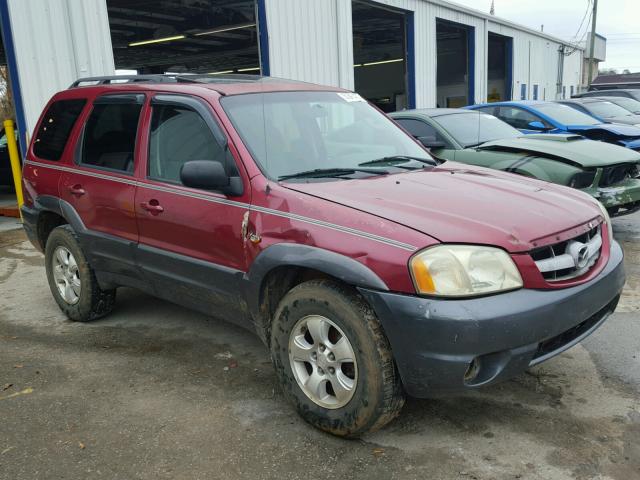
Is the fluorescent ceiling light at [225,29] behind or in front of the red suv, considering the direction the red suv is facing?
behind

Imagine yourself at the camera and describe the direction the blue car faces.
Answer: facing the viewer and to the right of the viewer

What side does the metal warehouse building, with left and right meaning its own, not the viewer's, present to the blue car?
front

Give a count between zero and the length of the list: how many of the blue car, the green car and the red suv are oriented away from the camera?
0

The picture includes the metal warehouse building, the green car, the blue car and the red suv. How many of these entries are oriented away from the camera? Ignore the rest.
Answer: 0

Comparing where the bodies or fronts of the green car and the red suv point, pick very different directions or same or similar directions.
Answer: same or similar directions

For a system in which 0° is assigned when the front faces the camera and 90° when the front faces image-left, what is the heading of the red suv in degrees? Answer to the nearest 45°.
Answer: approximately 315°

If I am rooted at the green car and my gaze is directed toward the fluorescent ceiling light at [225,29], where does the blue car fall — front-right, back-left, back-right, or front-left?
front-right

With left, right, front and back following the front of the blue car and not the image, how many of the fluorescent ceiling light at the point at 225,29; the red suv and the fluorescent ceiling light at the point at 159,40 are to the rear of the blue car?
2

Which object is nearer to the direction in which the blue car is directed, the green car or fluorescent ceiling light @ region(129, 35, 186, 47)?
the green car

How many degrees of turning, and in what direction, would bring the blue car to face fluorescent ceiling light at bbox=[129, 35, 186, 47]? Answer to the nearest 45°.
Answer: approximately 180°

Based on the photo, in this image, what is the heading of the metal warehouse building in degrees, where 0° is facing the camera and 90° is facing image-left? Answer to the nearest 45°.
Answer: approximately 315°

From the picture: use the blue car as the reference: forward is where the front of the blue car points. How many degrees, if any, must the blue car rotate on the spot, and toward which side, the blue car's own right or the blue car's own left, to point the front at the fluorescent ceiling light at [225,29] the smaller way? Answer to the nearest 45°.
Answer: approximately 180°

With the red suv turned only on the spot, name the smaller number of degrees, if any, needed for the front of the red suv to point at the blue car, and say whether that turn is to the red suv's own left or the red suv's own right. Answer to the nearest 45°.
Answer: approximately 90° to the red suv's own left
